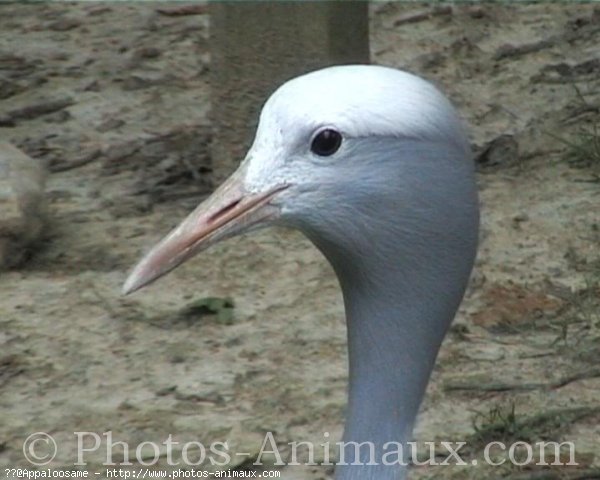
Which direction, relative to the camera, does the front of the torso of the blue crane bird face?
to the viewer's left

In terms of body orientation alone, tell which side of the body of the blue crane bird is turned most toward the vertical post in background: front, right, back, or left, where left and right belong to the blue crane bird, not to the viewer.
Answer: right
